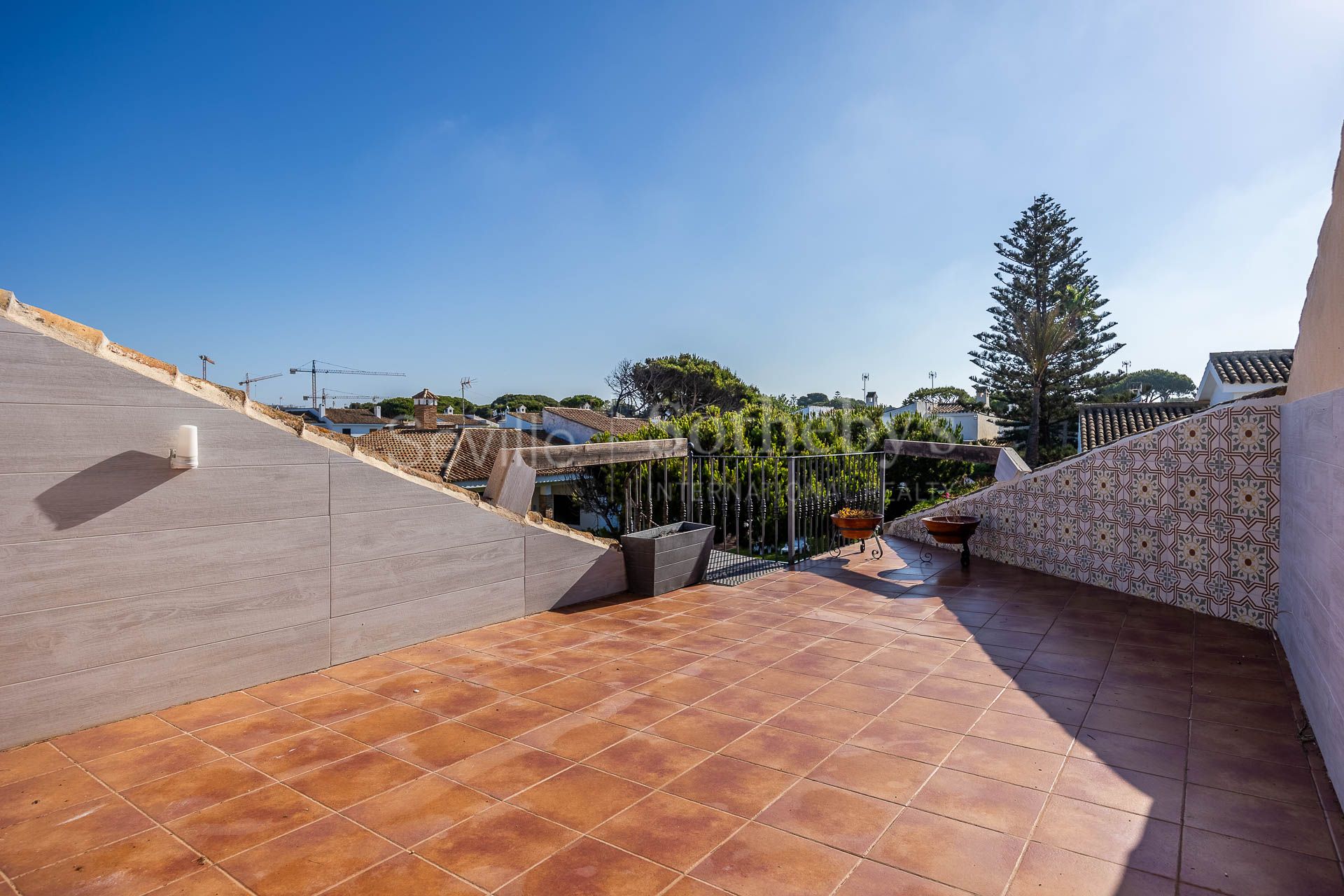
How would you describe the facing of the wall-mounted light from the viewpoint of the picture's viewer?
facing the viewer and to the right of the viewer

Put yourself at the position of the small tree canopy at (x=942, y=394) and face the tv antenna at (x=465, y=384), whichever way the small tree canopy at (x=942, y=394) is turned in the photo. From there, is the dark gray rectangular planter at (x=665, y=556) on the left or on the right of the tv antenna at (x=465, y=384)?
left

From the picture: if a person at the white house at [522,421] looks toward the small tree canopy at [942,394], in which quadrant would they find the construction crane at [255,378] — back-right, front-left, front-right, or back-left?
back-left

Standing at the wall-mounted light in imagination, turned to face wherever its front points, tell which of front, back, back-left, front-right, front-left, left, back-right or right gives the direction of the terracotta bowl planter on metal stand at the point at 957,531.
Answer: front-left

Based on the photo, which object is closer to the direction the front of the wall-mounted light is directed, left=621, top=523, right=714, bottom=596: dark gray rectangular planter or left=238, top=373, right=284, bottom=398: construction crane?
the dark gray rectangular planter

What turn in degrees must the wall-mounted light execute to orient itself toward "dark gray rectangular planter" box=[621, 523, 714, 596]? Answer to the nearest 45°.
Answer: approximately 45° to its left

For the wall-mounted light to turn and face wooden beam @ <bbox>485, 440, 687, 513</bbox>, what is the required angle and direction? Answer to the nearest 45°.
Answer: approximately 45° to its left

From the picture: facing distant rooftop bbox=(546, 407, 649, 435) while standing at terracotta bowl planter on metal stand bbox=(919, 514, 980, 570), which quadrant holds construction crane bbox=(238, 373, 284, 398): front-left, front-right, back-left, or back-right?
front-left

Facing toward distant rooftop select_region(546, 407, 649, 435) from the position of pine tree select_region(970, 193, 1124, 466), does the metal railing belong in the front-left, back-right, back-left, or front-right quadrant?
front-left

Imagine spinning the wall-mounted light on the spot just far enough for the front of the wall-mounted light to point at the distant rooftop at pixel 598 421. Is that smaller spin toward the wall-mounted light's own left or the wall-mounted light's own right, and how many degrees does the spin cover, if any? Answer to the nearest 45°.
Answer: approximately 90° to the wall-mounted light's own left

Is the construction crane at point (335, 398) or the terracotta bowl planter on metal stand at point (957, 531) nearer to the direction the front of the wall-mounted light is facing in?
the terracotta bowl planter on metal stand

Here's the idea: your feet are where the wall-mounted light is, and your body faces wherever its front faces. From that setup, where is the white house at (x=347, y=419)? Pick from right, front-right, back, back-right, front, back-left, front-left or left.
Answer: back-left

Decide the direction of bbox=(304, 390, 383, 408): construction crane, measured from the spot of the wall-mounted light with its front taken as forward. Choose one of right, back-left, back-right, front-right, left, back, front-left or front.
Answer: back-left

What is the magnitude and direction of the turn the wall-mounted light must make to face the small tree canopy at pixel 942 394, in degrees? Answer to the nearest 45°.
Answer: approximately 90° to its left
